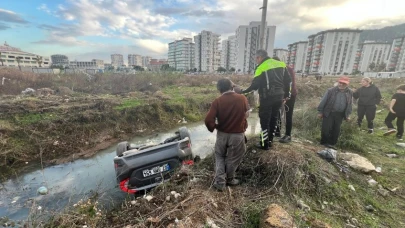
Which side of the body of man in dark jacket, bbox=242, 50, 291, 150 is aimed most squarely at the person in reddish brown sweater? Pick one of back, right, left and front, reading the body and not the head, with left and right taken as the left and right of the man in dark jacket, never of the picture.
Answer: left

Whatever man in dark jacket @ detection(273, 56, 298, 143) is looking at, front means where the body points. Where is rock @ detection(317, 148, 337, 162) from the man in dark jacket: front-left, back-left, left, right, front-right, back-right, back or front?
back-left

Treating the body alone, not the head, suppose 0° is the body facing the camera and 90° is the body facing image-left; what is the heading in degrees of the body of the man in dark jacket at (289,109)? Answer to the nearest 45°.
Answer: approximately 90°

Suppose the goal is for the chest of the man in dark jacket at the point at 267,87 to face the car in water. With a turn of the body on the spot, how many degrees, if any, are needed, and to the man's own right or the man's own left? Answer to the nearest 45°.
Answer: approximately 90° to the man's own left

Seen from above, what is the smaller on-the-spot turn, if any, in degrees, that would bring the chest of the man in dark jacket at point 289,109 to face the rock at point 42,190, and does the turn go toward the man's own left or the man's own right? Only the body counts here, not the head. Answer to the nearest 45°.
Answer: approximately 45° to the man's own left

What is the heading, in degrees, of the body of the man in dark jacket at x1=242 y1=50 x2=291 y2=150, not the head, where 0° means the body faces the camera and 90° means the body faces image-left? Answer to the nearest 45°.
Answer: approximately 135°

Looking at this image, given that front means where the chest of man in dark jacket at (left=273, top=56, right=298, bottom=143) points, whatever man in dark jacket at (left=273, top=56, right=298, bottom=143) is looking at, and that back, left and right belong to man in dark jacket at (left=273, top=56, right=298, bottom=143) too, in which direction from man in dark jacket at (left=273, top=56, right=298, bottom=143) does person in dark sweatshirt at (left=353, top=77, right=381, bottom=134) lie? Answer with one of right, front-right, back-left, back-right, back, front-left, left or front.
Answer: back-right

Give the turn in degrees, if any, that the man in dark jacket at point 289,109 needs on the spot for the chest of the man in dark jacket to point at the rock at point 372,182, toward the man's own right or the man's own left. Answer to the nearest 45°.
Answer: approximately 135° to the man's own left

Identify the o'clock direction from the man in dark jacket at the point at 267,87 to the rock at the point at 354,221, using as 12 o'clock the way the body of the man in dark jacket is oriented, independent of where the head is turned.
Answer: The rock is roughly at 6 o'clock from the man in dark jacket.

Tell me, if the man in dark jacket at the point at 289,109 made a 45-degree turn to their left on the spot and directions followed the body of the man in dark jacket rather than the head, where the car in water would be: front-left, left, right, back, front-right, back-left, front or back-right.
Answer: front
